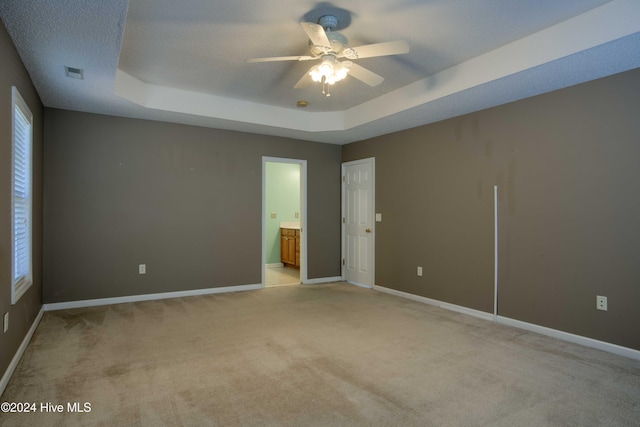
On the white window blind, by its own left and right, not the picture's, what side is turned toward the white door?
front

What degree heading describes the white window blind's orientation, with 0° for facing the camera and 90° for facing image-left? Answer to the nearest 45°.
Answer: approximately 270°

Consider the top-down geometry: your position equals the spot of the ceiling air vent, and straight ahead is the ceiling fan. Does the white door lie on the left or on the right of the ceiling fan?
left

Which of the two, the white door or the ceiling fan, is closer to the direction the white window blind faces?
the white door
